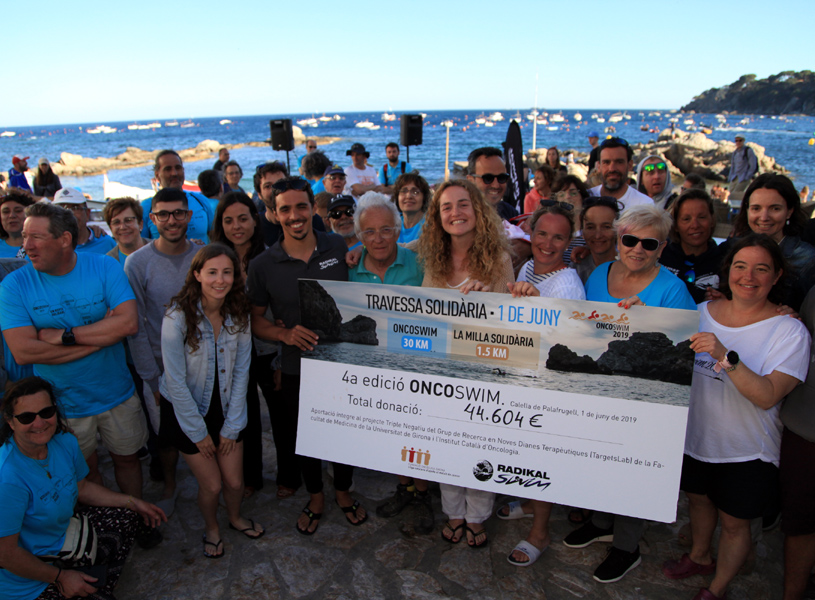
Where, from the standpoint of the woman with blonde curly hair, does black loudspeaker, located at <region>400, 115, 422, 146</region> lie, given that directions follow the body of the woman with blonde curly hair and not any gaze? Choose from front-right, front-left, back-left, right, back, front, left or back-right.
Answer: back

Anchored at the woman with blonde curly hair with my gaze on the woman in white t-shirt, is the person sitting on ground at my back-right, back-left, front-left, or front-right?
back-right

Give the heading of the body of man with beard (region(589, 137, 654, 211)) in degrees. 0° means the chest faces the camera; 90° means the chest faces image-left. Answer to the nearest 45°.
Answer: approximately 0°

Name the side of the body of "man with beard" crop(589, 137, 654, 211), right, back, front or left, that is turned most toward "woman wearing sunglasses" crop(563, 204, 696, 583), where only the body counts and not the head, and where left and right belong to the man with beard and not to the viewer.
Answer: front

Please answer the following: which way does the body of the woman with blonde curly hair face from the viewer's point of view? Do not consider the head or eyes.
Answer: toward the camera

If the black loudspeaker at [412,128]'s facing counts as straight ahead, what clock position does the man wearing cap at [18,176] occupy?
The man wearing cap is roughly at 3 o'clock from the black loudspeaker.

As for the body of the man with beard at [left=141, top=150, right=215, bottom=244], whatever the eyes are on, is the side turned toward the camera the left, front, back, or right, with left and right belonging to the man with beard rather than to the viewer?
front

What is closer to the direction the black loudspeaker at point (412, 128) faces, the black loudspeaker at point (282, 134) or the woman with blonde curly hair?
the woman with blonde curly hair
